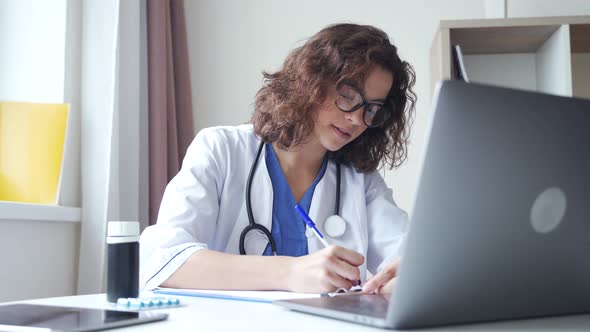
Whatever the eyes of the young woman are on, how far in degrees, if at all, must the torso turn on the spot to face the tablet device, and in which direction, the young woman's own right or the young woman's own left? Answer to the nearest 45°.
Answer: approximately 45° to the young woman's own right

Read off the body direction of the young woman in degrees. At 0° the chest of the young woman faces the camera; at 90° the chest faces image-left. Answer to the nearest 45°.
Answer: approximately 315°

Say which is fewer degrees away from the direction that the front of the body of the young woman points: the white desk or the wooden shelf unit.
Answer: the white desk

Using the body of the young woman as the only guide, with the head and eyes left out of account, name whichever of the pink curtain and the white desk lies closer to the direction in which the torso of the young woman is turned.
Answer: the white desk

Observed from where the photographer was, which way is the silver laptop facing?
facing away from the viewer and to the left of the viewer

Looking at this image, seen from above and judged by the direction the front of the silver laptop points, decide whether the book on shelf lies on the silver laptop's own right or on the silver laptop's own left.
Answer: on the silver laptop's own right

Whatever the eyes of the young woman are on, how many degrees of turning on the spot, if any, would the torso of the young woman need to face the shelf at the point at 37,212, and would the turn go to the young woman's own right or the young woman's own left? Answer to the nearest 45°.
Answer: approximately 135° to the young woman's own right

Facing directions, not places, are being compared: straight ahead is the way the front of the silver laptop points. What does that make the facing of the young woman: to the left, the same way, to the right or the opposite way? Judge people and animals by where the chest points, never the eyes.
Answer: the opposite way

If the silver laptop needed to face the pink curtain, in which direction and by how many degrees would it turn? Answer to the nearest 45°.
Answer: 0° — it already faces it
